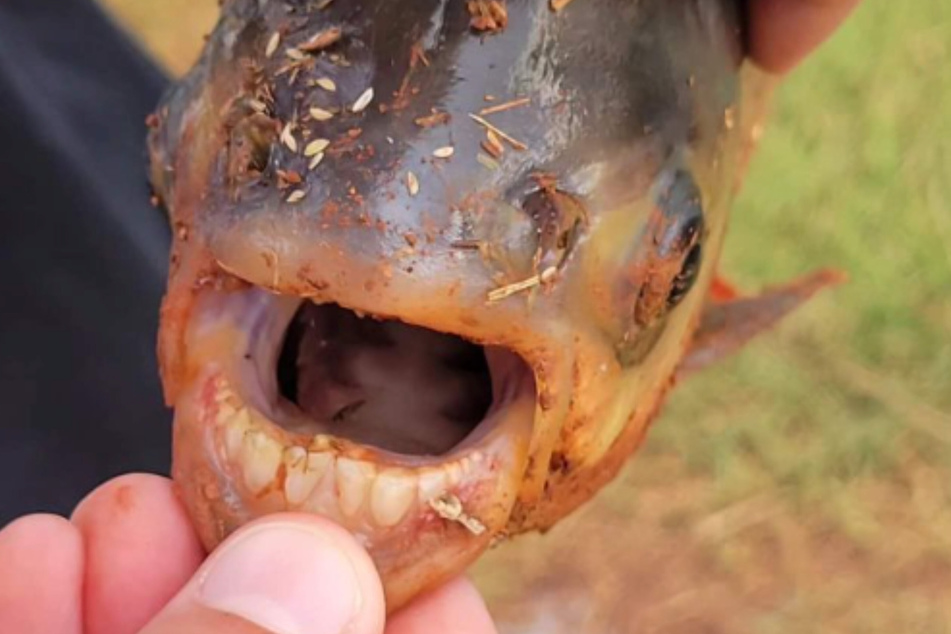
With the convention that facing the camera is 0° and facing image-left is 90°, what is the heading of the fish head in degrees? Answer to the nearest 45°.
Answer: approximately 0°
